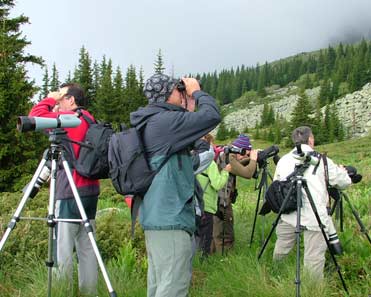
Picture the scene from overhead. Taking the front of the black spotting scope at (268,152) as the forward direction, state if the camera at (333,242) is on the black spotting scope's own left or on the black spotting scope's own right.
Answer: on the black spotting scope's own right

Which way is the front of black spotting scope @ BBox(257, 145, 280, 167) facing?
to the viewer's right

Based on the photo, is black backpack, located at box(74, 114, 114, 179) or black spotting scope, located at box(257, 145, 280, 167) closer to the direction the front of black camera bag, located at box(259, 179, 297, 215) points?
the black backpack

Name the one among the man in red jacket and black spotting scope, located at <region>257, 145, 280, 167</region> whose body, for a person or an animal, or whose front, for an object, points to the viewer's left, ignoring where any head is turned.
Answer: the man in red jacket

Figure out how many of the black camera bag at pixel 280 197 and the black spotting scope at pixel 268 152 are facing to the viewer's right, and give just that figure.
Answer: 1

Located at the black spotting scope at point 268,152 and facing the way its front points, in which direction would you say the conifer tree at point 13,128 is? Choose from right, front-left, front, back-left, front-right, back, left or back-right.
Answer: back-left

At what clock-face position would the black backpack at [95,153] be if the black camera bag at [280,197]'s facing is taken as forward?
the black backpack at [95,153] is roughly at 12 o'clock from the black camera bag at [280,197].

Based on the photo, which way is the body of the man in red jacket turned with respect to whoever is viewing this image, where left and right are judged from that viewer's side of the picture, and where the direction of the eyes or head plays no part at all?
facing to the left of the viewer

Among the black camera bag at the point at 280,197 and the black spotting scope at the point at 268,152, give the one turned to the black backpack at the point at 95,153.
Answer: the black camera bag at the point at 280,197
